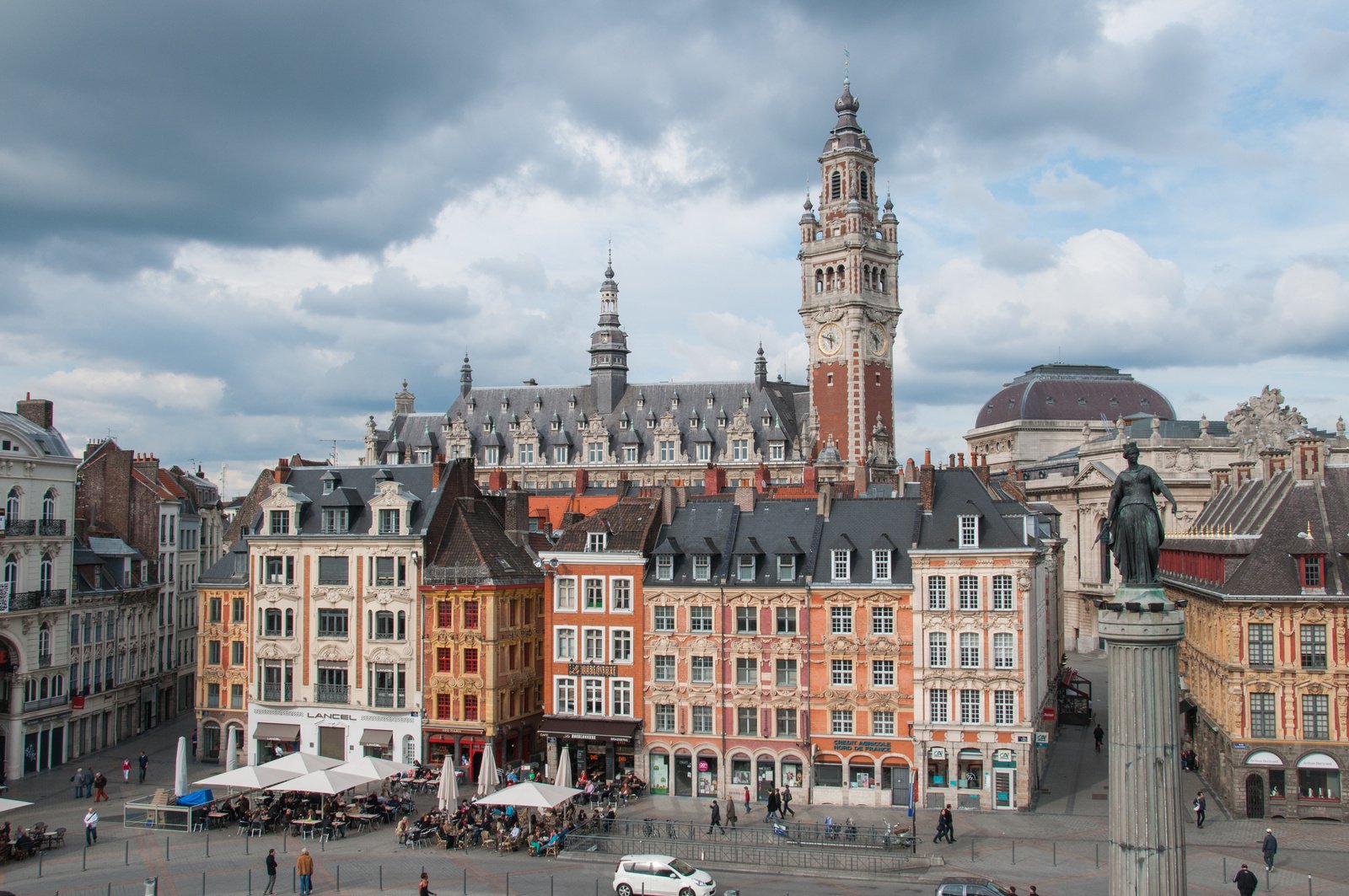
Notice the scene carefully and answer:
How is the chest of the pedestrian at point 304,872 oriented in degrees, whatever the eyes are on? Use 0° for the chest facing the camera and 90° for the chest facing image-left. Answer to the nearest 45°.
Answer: approximately 180°

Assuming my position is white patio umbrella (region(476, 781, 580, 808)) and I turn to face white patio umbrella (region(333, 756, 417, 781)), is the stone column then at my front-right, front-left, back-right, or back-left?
back-left

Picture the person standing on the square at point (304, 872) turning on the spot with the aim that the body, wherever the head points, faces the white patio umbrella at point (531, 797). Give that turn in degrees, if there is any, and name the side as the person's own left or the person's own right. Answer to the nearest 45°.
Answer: approximately 45° to the person's own right

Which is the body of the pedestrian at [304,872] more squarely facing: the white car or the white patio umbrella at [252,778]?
the white patio umbrella

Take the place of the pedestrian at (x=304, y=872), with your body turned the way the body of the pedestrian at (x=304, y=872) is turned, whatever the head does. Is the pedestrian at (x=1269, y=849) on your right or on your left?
on your right

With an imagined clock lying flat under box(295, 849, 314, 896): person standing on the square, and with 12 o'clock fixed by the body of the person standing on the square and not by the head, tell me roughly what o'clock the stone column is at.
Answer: The stone column is roughly at 5 o'clock from the person standing on the square.

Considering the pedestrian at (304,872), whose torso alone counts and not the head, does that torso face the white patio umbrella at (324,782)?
yes
